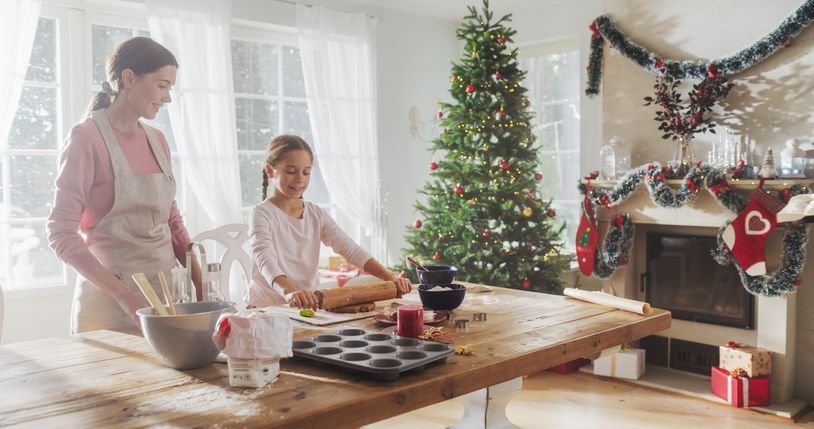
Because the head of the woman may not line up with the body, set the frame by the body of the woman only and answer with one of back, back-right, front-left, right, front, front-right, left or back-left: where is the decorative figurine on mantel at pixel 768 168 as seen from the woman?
front-left

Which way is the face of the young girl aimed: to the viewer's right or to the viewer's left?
to the viewer's right

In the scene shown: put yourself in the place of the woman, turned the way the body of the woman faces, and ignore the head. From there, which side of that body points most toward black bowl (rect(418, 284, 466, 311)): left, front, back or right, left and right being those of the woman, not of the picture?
front

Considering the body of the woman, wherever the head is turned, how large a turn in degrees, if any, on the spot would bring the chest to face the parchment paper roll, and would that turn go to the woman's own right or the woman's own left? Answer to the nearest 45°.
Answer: approximately 45° to the woman's own left

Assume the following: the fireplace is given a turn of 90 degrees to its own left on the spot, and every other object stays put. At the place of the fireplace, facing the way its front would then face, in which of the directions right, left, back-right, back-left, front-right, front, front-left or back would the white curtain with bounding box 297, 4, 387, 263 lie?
back-right

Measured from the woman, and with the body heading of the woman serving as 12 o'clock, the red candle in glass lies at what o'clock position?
The red candle in glass is roughly at 12 o'clock from the woman.

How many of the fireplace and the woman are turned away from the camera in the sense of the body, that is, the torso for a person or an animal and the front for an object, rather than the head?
0

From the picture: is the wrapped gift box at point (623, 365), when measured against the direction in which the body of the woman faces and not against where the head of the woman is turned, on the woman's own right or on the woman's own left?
on the woman's own left

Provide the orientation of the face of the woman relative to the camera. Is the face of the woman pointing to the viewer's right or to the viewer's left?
to the viewer's right

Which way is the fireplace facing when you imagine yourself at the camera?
facing the viewer and to the left of the viewer

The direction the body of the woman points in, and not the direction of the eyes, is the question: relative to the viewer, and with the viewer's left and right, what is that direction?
facing the viewer and to the right of the viewer
